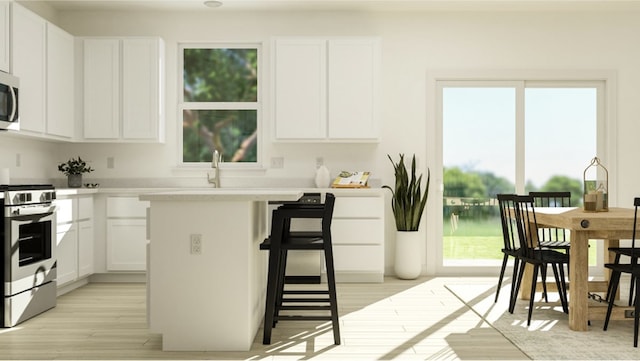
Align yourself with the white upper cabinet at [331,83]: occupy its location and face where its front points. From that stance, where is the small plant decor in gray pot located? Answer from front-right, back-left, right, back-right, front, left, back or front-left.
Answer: right

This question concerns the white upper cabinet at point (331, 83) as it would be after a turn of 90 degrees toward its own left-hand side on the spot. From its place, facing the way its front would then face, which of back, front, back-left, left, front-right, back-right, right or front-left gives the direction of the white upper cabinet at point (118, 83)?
back

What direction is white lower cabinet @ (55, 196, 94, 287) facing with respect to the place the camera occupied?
facing the viewer and to the right of the viewer

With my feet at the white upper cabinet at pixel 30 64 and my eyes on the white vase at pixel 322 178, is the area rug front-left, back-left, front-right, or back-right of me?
front-right

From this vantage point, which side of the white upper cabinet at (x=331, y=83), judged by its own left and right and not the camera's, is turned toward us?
front

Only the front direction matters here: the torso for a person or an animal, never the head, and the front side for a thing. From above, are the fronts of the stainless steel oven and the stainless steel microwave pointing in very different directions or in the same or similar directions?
same or similar directions

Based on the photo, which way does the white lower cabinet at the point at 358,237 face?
toward the camera

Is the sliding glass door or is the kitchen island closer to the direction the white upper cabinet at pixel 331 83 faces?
the kitchen island

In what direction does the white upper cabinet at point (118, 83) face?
toward the camera

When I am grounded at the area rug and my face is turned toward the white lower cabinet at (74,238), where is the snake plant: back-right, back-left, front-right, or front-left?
front-right

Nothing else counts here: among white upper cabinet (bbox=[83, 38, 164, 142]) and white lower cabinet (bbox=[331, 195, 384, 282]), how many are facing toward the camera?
2
